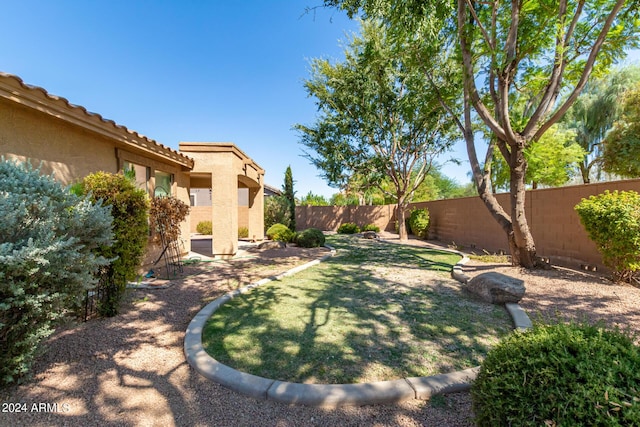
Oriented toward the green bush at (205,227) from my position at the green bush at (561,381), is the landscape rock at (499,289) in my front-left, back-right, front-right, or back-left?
front-right

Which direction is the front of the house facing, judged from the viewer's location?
facing the viewer and to the right of the viewer

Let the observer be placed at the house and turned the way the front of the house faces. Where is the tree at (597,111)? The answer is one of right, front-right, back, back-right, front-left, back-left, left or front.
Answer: front-left

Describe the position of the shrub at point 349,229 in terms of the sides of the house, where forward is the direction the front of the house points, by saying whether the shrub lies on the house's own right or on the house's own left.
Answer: on the house's own left

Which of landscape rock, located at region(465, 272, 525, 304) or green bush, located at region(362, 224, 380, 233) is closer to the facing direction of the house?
the landscape rock

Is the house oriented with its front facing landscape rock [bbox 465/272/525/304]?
yes

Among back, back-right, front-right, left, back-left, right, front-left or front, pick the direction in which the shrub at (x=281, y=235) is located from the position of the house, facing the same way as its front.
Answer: left

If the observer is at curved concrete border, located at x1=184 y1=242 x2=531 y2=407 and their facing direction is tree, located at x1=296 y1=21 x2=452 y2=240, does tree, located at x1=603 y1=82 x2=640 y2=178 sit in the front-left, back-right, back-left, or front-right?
front-right

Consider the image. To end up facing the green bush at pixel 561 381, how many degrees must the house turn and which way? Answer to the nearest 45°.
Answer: approximately 45° to its right

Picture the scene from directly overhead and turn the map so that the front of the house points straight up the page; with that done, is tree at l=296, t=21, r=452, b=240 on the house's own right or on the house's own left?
on the house's own left

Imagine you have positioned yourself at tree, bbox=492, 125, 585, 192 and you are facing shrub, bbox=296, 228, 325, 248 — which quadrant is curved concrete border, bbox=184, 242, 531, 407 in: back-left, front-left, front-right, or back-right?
front-left

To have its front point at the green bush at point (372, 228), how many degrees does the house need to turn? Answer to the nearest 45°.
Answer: approximately 90° to its left
